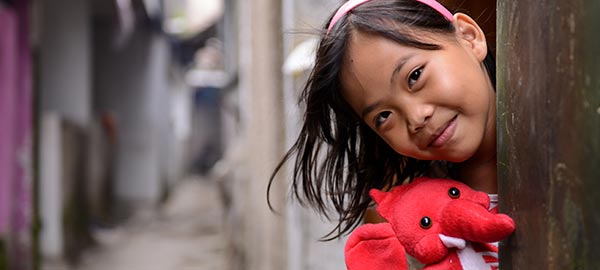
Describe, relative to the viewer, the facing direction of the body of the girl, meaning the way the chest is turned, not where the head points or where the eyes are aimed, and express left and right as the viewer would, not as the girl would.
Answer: facing the viewer
